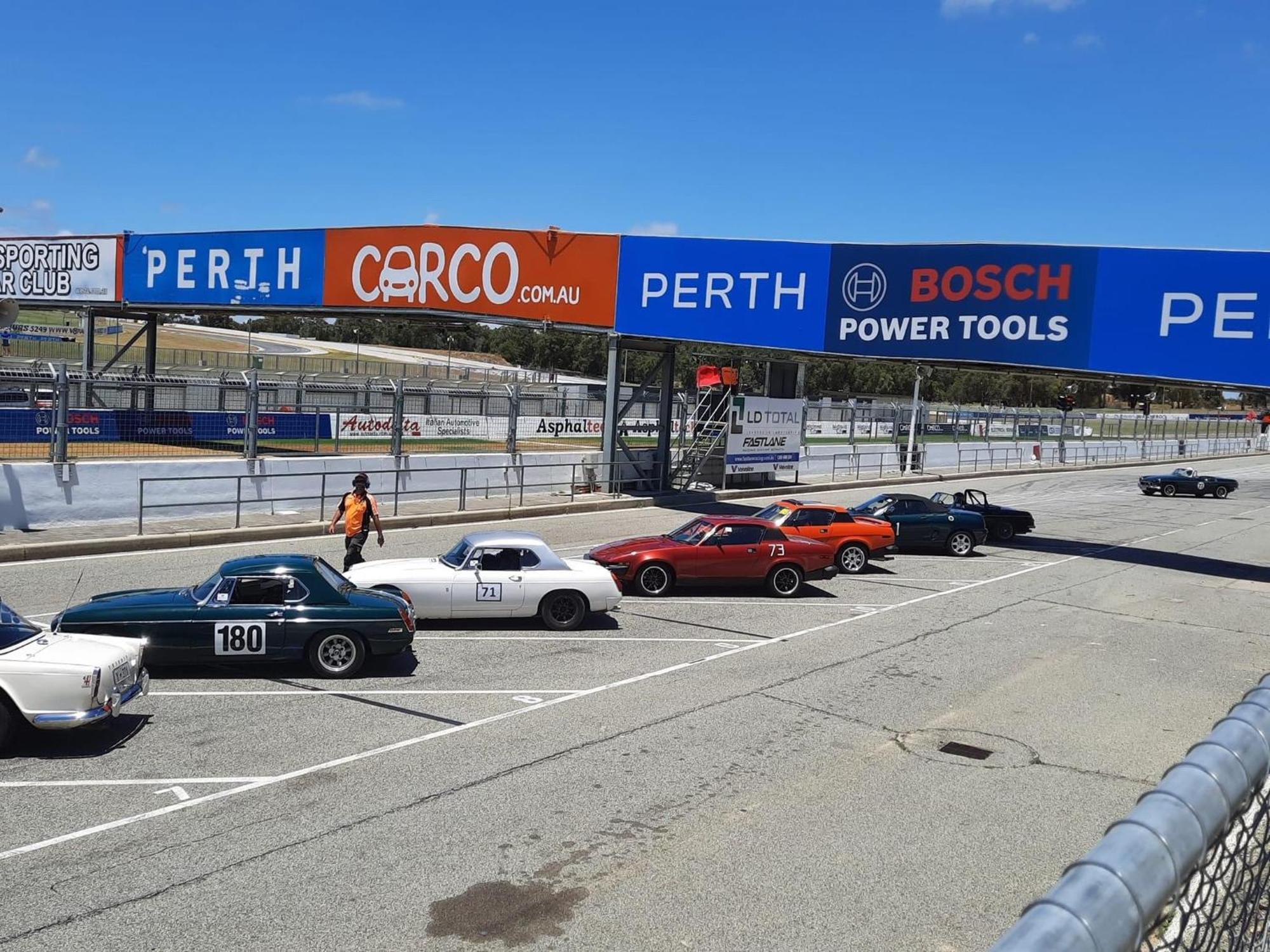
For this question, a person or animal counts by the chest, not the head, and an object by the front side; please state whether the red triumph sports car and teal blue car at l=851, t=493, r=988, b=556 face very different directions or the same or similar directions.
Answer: same or similar directions

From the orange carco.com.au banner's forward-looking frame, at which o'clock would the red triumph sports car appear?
The red triumph sports car is roughly at 10 o'clock from the orange carco.com.au banner.

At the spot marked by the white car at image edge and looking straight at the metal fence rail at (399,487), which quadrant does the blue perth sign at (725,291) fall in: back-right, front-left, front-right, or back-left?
front-right

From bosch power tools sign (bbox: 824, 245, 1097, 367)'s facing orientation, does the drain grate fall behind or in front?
in front

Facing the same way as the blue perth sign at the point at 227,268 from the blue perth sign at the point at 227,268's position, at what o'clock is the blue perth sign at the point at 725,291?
the blue perth sign at the point at 725,291 is roughly at 9 o'clock from the blue perth sign at the point at 227,268.

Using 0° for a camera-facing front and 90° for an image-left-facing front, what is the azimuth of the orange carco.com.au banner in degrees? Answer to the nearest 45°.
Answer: approximately 45°

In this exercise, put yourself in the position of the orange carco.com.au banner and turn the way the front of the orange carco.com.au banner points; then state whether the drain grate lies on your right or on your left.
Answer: on your left

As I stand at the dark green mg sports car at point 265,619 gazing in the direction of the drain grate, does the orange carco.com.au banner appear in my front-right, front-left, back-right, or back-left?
back-left

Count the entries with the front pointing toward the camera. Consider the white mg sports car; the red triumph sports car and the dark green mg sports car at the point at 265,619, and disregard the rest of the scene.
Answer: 0

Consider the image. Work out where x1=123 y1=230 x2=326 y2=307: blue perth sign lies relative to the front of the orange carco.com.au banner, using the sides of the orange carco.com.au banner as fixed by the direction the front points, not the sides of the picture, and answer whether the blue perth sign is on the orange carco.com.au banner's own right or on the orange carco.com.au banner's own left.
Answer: on the orange carco.com.au banner's own right
